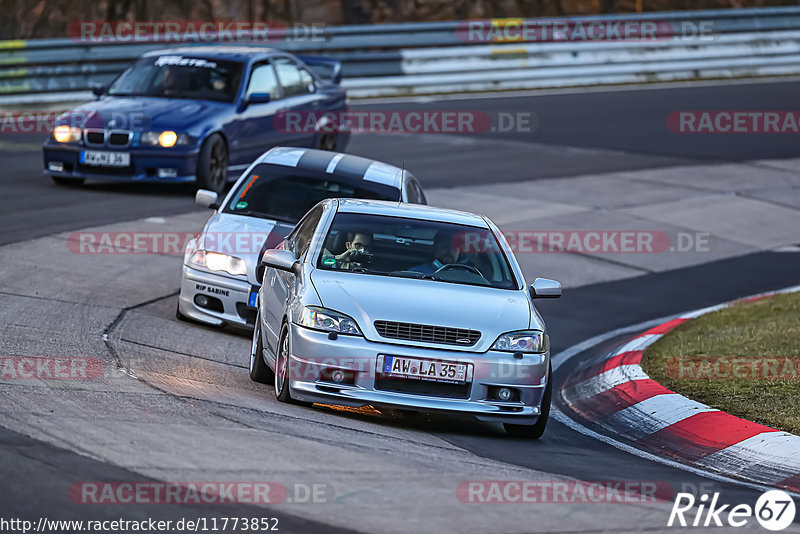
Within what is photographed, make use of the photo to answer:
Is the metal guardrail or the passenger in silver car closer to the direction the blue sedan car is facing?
the passenger in silver car

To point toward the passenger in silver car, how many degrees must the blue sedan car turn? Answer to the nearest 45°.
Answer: approximately 45° to its left

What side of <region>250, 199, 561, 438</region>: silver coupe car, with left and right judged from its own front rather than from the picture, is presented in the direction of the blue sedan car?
back

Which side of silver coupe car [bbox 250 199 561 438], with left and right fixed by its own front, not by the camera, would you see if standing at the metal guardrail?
back

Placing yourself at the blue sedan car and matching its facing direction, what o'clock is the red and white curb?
The red and white curb is roughly at 10 o'clock from the blue sedan car.

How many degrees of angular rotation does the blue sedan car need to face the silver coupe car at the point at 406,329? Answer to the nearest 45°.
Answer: approximately 45° to its left

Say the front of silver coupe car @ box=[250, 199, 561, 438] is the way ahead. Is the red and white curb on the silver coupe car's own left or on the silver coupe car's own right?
on the silver coupe car's own left

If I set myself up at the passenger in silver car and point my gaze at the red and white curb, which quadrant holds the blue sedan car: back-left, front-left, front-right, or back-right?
back-left

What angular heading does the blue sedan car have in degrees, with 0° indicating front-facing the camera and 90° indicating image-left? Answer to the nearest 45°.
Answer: approximately 45°
